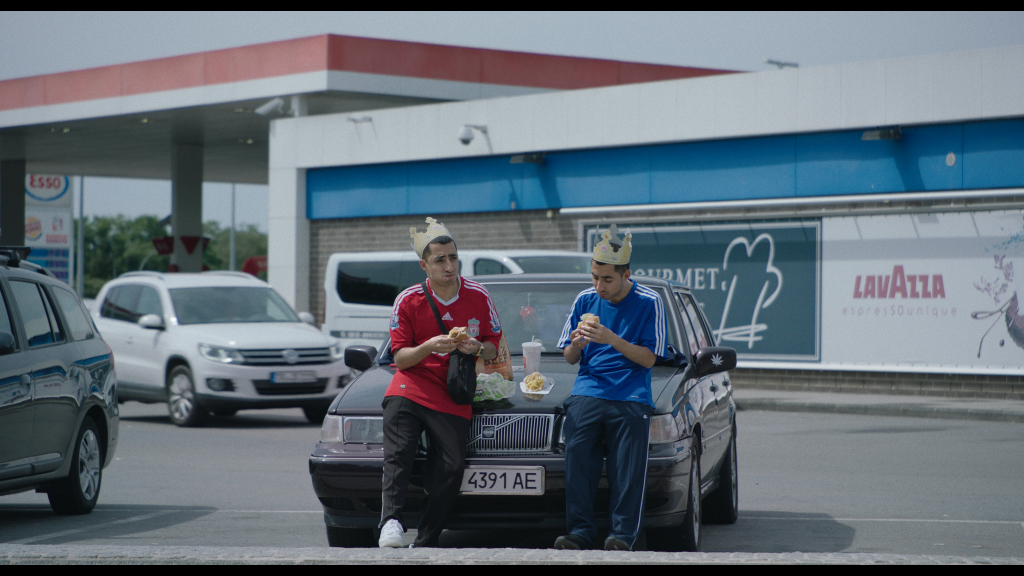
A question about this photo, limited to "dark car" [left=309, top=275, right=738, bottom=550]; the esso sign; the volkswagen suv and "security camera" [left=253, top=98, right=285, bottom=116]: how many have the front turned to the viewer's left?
1

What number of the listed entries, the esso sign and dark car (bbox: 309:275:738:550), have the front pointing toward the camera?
2

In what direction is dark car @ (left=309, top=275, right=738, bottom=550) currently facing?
toward the camera

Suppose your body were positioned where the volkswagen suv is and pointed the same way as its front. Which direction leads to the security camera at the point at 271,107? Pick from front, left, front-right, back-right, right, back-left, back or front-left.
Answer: back-left

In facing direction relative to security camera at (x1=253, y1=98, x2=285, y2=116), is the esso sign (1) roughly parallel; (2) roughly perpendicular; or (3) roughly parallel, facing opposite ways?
roughly perpendicular

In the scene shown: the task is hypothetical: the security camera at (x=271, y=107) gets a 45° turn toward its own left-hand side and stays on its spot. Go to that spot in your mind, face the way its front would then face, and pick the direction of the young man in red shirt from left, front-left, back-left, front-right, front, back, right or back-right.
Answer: front-left

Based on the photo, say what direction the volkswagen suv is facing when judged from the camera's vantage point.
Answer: facing the viewer and to the right of the viewer

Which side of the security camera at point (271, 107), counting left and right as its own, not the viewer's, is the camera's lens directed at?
left

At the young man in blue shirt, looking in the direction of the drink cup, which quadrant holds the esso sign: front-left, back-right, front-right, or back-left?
front-right

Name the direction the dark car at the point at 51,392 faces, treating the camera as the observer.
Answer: facing the viewer and to the left of the viewer

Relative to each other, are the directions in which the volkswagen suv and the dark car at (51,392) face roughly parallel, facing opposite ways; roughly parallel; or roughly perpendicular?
roughly perpendicular

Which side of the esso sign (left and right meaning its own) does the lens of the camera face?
front

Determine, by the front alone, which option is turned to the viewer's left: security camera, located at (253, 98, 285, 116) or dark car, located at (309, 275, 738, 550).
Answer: the security camera
